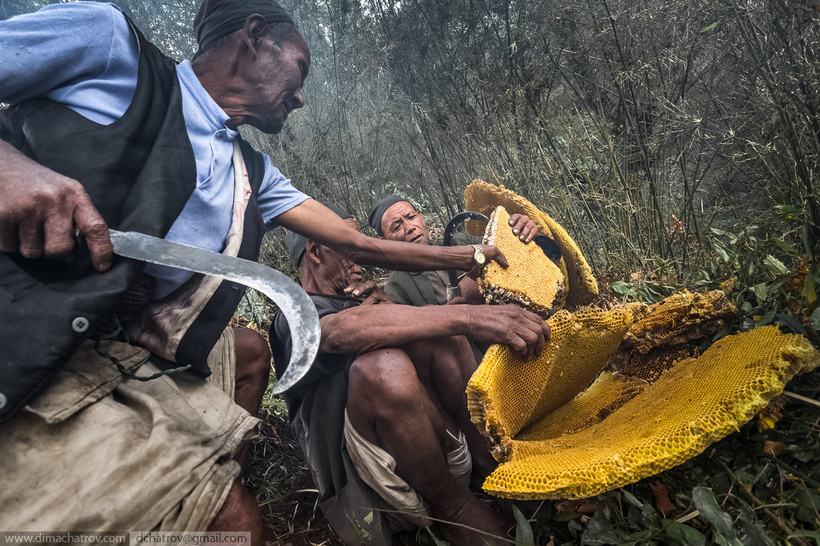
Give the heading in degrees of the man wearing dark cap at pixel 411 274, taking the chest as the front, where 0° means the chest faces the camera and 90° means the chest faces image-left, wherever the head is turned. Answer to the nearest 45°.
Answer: approximately 315°

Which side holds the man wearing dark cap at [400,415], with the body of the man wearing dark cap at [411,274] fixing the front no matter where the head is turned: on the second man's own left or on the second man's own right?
on the second man's own right

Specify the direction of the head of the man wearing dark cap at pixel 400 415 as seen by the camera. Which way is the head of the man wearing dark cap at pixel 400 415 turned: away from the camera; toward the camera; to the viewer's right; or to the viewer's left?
to the viewer's right

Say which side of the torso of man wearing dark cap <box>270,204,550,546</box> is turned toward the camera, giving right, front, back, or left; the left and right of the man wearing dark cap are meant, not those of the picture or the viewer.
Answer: right

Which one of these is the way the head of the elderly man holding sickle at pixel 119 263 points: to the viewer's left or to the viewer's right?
to the viewer's right
